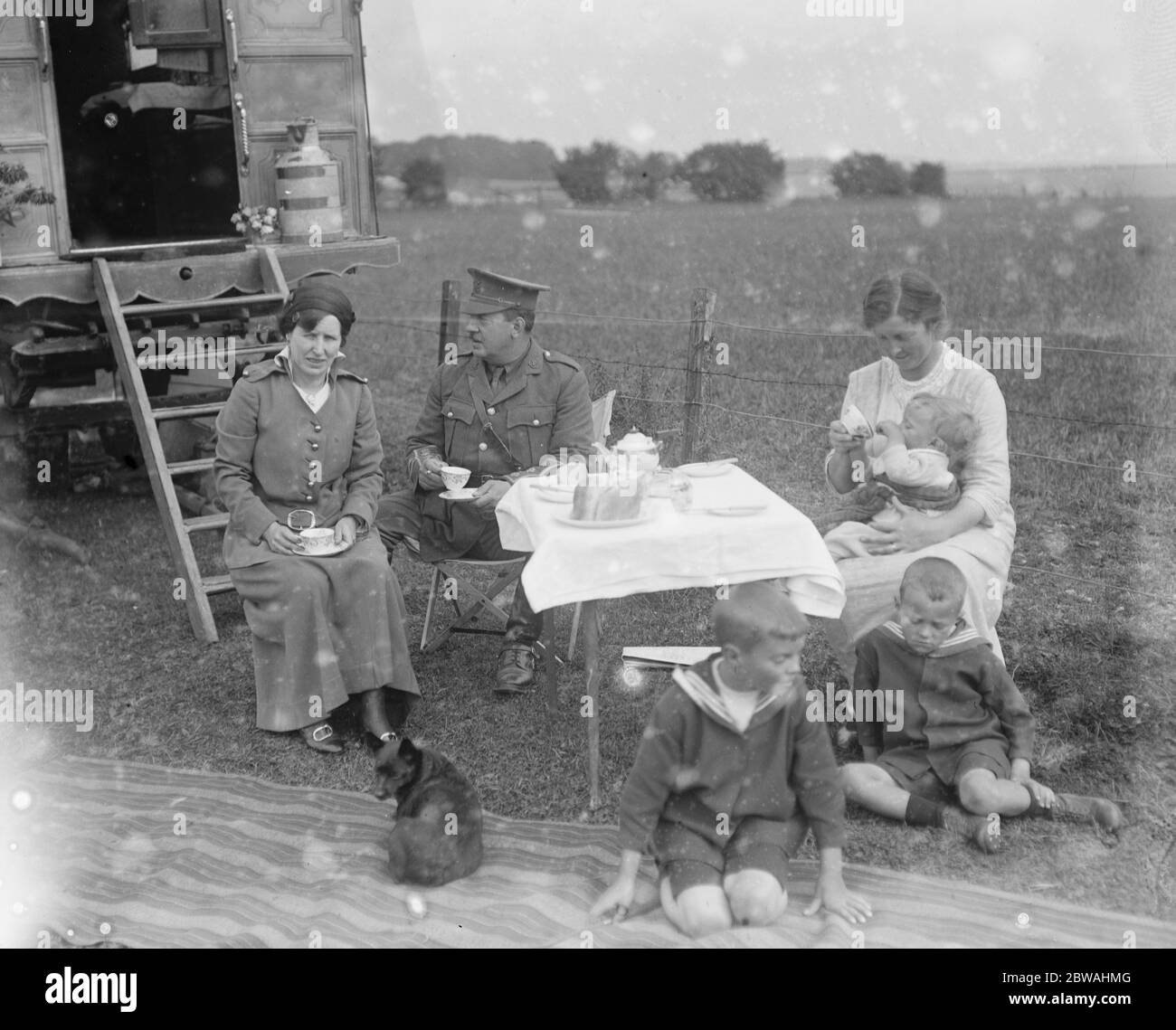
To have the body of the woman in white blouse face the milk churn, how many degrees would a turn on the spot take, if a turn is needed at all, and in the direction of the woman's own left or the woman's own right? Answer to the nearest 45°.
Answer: approximately 90° to the woman's own right

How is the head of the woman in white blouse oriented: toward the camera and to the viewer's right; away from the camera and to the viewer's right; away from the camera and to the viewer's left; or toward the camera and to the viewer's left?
toward the camera and to the viewer's left

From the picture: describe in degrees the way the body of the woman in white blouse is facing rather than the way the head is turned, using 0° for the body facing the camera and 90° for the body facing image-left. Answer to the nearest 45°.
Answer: approximately 45°

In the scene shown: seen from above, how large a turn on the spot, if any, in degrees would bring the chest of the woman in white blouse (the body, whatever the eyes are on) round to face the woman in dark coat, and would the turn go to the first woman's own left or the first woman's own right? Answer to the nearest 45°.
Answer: approximately 45° to the first woman's own right

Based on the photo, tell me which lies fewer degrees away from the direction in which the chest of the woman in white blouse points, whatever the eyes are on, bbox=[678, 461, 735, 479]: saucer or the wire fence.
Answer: the saucer

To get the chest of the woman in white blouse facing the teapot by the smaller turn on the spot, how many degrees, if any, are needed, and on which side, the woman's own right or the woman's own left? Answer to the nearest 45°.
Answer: approximately 45° to the woman's own right
